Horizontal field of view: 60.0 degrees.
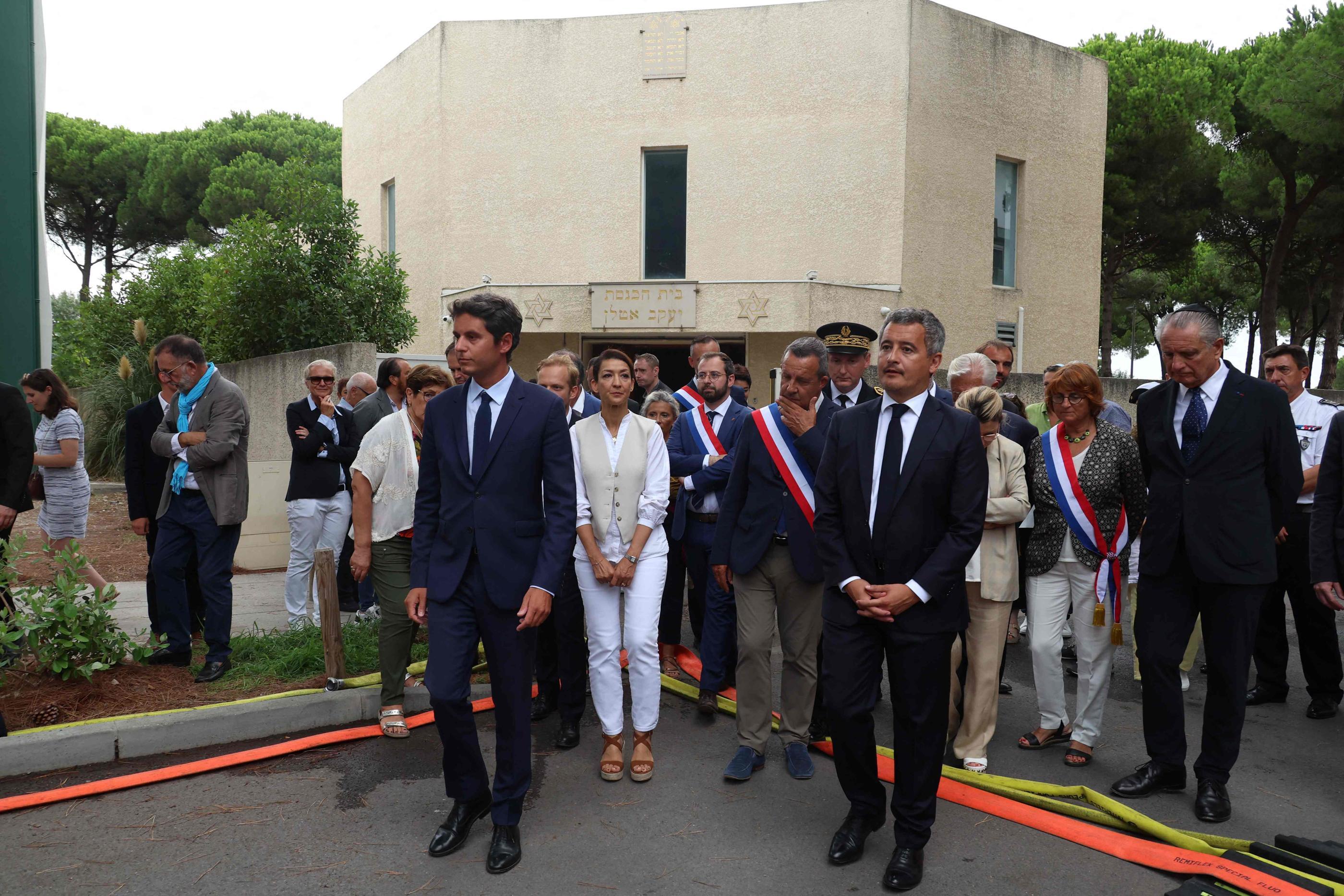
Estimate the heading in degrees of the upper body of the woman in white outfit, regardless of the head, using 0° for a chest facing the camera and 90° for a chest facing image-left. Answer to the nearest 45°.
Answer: approximately 0°

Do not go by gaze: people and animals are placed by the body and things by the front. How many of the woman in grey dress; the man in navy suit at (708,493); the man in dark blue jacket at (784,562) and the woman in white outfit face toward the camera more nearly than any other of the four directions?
3

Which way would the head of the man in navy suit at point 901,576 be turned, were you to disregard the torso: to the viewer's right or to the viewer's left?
to the viewer's left

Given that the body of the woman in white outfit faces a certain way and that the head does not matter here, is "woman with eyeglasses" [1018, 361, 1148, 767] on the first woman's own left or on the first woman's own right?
on the first woman's own left

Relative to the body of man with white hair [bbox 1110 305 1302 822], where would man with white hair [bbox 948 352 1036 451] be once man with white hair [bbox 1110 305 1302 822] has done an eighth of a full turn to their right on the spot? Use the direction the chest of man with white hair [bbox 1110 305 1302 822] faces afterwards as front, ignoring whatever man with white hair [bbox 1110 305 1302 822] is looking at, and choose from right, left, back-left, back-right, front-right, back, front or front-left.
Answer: front-right

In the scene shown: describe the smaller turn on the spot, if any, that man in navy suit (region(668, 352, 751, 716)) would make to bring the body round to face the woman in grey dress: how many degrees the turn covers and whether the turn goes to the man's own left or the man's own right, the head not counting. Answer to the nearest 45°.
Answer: approximately 90° to the man's own right
